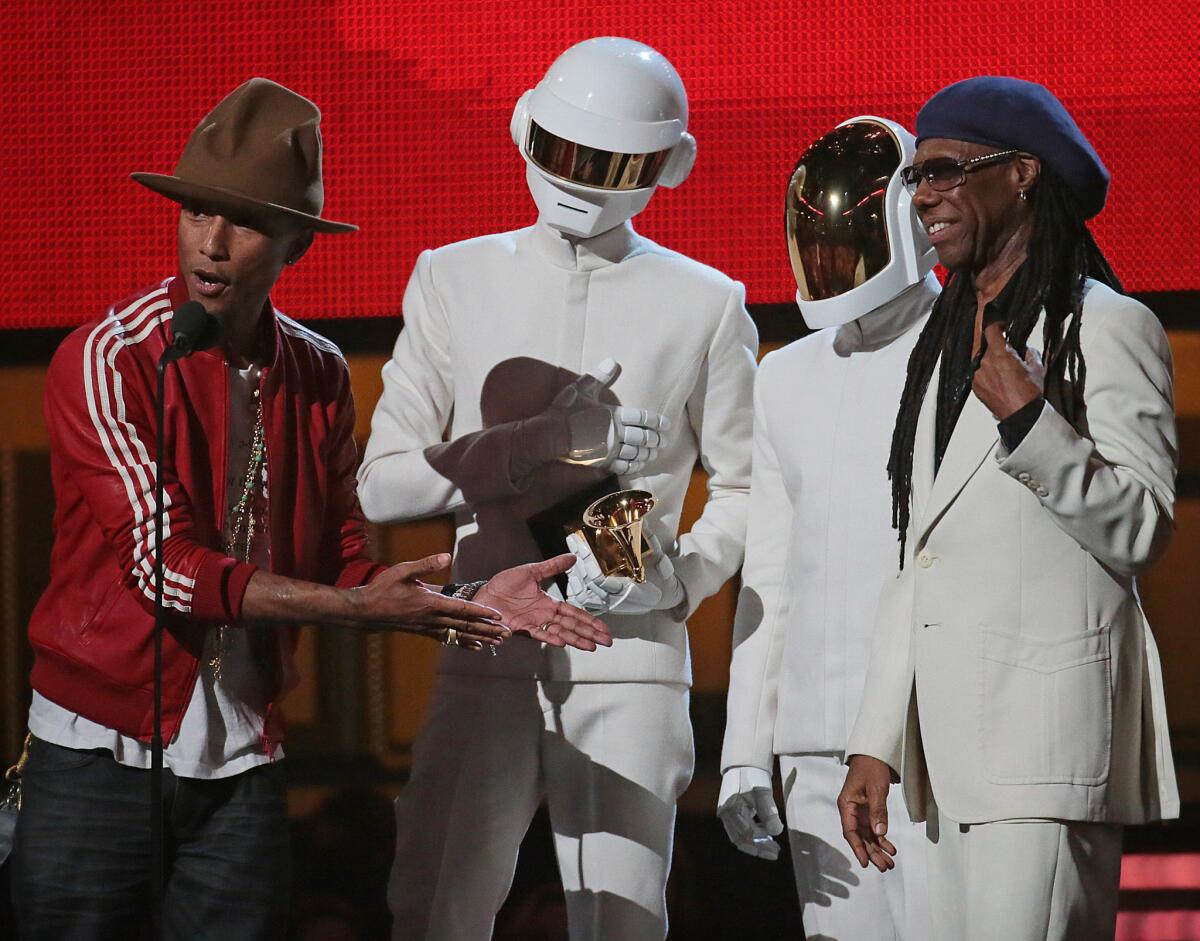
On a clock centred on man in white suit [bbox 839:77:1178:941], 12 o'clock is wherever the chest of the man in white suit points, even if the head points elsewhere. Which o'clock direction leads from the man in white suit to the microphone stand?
The microphone stand is roughly at 1 o'clock from the man in white suit.

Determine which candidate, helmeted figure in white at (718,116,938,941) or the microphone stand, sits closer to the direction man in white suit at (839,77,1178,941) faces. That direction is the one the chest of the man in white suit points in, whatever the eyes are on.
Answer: the microphone stand

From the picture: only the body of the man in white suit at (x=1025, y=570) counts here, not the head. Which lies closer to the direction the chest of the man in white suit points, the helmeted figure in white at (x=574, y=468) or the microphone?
the microphone

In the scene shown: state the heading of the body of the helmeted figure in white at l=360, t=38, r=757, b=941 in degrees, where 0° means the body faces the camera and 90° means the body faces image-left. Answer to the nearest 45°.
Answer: approximately 0°

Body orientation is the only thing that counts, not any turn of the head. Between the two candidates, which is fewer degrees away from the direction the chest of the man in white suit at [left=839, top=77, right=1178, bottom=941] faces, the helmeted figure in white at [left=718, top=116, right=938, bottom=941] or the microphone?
the microphone

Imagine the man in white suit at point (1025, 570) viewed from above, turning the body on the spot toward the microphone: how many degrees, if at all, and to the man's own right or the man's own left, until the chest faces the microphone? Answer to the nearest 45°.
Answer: approximately 45° to the man's own right

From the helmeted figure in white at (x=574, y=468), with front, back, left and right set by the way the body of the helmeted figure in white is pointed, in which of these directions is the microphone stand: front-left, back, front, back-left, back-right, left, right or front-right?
front-right

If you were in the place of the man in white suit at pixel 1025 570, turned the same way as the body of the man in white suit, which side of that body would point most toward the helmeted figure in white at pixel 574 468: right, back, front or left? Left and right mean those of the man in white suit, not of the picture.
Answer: right

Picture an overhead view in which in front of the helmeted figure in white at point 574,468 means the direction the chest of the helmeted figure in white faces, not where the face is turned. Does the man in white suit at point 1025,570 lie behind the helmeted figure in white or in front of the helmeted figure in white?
in front
